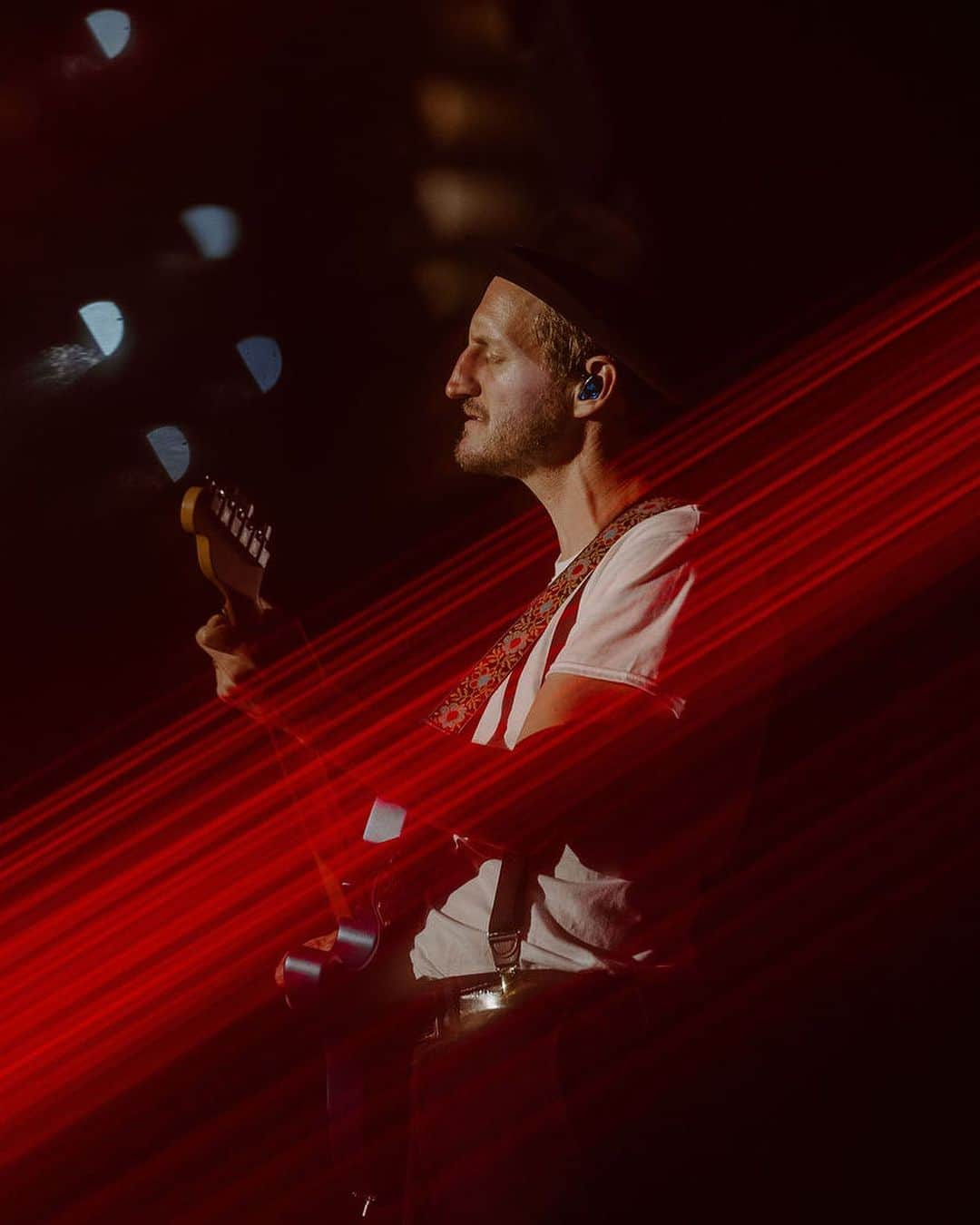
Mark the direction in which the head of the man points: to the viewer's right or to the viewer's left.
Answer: to the viewer's left

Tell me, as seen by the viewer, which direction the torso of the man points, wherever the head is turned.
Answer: to the viewer's left
